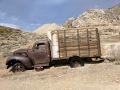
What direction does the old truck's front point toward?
to the viewer's left
